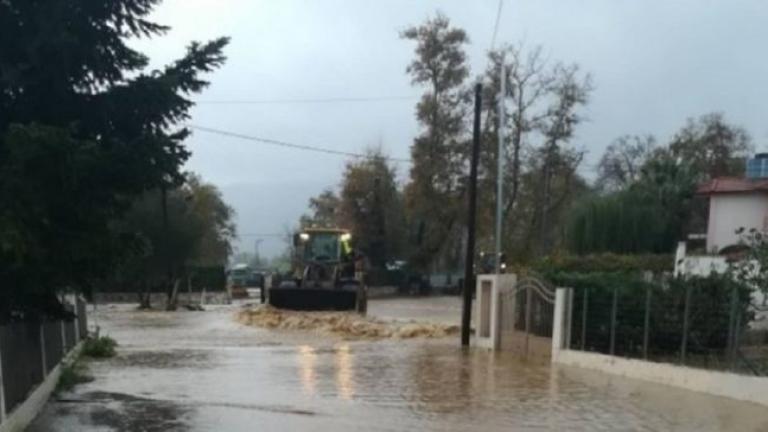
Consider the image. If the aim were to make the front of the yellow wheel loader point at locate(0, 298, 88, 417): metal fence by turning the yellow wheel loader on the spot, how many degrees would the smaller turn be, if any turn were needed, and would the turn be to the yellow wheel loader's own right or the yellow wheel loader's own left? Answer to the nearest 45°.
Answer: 0° — it already faces it

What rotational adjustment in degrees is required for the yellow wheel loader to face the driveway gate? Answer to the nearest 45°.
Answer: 0° — it already faces it

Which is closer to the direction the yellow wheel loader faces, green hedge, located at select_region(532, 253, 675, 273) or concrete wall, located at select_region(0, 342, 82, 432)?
the concrete wall

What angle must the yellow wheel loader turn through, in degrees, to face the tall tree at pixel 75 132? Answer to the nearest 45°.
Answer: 0° — it already faces it

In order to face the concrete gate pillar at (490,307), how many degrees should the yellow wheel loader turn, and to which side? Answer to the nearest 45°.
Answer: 0° — it already faces it

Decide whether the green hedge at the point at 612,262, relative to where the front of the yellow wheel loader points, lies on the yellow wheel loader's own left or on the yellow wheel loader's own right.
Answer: on the yellow wheel loader's own left

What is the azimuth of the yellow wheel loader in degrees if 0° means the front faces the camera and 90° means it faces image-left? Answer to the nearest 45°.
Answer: approximately 0°

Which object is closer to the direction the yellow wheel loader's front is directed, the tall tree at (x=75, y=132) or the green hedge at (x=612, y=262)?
the tall tree
